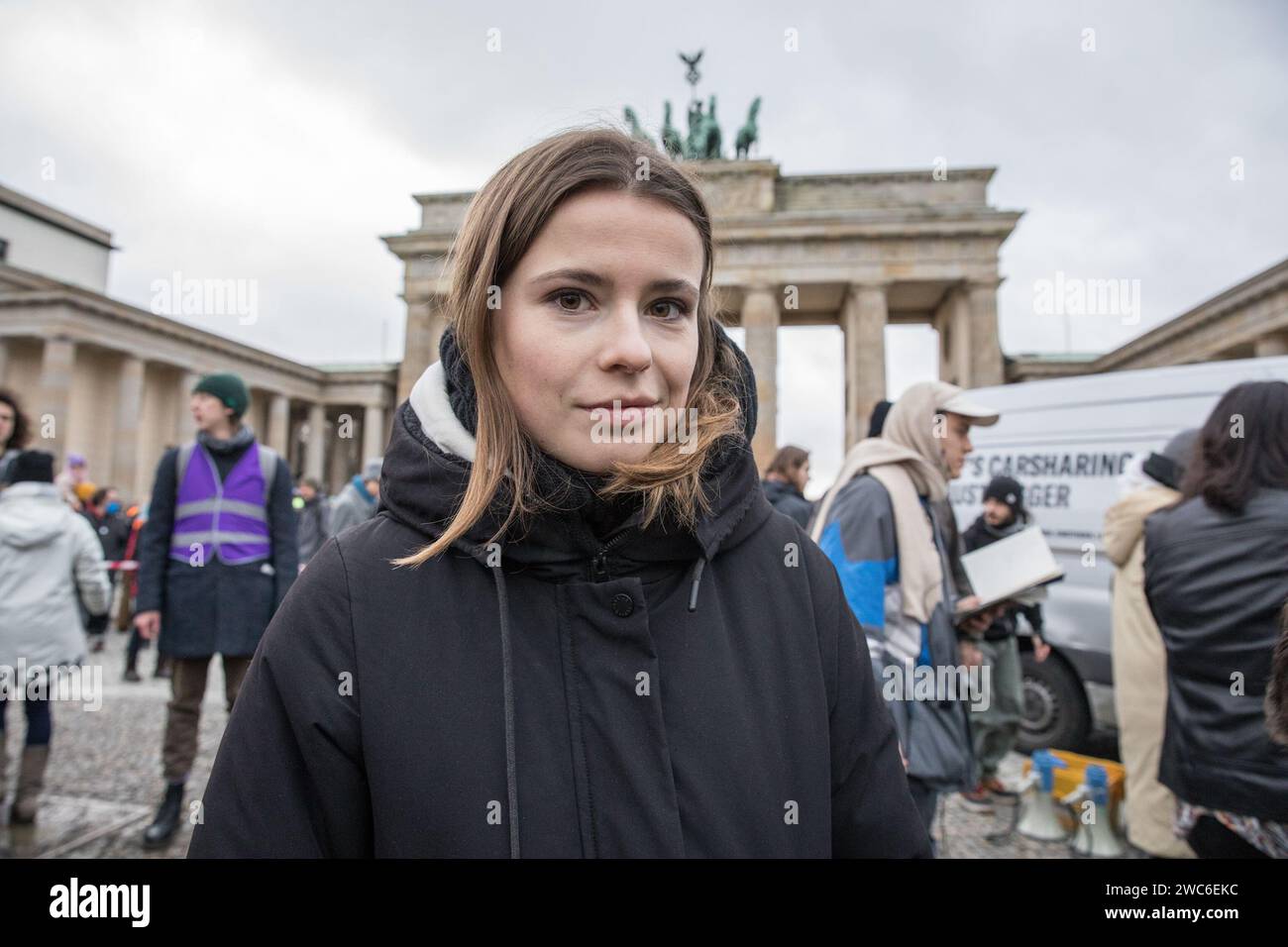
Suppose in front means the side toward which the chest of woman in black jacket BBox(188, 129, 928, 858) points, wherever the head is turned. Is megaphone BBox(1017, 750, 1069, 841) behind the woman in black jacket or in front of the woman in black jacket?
behind

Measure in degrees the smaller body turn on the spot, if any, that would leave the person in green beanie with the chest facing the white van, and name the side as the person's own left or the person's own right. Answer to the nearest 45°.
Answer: approximately 90° to the person's own left

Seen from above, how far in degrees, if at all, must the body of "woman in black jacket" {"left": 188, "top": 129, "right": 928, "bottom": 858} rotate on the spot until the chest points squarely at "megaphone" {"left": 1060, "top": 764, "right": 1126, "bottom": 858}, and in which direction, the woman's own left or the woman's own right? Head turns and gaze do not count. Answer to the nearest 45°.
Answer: approximately 135° to the woman's own left

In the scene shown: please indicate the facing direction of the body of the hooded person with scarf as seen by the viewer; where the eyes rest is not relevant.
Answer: to the viewer's right

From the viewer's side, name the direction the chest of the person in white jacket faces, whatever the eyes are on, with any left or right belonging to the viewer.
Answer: facing away from the viewer

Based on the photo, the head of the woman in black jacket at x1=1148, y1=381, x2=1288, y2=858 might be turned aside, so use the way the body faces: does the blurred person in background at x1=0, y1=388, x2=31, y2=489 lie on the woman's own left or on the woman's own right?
on the woman's own left

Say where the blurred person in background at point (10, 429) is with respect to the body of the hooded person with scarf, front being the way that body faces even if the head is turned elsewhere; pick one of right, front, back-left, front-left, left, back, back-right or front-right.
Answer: back

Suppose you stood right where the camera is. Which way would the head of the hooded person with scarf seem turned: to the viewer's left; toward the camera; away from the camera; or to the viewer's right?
to the viewer's right

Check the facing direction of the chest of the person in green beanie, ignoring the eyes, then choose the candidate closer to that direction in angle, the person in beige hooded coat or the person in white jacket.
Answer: the person in beige hooded coat

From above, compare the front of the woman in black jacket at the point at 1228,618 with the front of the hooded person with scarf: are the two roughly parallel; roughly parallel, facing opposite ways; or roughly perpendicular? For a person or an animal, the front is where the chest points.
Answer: roughly perpendicular

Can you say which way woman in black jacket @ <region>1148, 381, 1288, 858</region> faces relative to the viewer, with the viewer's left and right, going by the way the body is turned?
facing away from the viewer

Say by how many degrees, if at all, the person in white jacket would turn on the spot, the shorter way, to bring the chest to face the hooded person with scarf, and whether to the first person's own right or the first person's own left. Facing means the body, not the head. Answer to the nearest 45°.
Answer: approximately 135° to the first person's own right

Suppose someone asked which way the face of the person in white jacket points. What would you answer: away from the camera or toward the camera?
away from the camera
